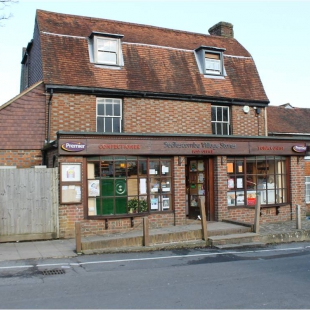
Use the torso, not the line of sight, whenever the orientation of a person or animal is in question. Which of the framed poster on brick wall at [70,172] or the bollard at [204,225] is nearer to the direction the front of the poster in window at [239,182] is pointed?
the bollard

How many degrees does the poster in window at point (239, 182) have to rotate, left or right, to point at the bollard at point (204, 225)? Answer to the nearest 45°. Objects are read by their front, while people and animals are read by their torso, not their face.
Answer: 0° — it already faces it

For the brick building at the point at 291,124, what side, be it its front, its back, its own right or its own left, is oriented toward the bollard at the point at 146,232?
right

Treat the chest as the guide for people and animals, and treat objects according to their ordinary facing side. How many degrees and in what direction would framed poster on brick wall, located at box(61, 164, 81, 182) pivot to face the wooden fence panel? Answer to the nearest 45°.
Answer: approximately 90° to its right

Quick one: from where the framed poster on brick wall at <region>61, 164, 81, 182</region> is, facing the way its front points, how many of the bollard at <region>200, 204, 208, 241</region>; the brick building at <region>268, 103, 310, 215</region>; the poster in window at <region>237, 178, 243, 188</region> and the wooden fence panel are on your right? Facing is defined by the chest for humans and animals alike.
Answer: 1

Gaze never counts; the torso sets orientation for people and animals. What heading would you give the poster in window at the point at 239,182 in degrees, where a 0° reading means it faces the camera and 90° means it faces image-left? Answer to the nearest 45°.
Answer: approximately 0°

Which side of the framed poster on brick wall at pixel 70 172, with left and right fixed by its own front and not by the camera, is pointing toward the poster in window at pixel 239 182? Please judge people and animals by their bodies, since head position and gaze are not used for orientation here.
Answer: left

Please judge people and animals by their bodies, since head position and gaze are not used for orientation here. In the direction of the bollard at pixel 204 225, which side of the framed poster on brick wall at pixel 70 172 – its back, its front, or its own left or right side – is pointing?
left

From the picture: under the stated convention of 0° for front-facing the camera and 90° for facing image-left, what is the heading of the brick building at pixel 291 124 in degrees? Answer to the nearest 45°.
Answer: approximately 0°

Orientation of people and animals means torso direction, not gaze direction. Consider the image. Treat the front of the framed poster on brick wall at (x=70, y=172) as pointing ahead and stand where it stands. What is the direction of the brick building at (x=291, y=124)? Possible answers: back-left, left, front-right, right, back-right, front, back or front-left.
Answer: back-left
